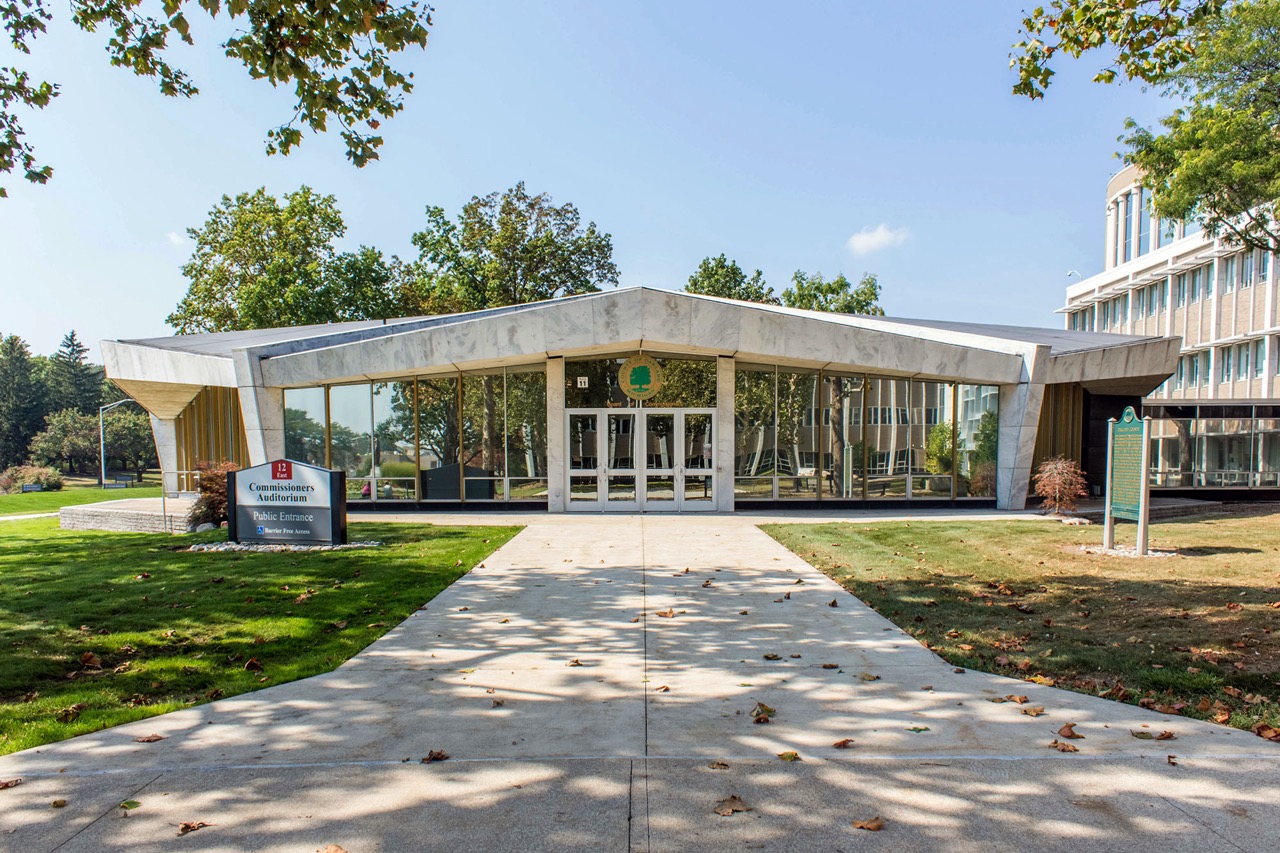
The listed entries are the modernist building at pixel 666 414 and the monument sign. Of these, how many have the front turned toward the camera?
2

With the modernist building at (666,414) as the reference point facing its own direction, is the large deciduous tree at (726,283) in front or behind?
behind

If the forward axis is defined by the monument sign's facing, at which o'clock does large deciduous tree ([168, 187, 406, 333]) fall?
The large deciduous tree is roughly at 6 o'clock from the monument sign.

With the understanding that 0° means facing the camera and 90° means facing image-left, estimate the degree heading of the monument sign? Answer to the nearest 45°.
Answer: approximately 0°

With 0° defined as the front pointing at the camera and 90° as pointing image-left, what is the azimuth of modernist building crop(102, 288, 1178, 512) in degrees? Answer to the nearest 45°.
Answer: approximately 0°

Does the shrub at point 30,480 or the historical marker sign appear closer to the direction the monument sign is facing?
the historical marker sign

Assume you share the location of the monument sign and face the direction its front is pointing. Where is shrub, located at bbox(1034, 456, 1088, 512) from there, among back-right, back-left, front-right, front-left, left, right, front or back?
left

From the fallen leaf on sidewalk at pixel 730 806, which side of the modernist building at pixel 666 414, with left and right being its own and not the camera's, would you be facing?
front

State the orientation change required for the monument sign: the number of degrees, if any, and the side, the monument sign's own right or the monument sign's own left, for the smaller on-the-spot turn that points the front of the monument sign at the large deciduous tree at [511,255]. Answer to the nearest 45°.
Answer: approximately 180°

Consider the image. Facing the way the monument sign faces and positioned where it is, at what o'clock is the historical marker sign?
The historical marker sign is roughly at 10 o'clock from the monument sign.

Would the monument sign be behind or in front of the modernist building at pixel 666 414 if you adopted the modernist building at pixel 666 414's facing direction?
in front

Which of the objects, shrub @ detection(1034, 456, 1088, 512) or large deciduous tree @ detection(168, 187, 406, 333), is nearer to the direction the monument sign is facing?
the shrub
